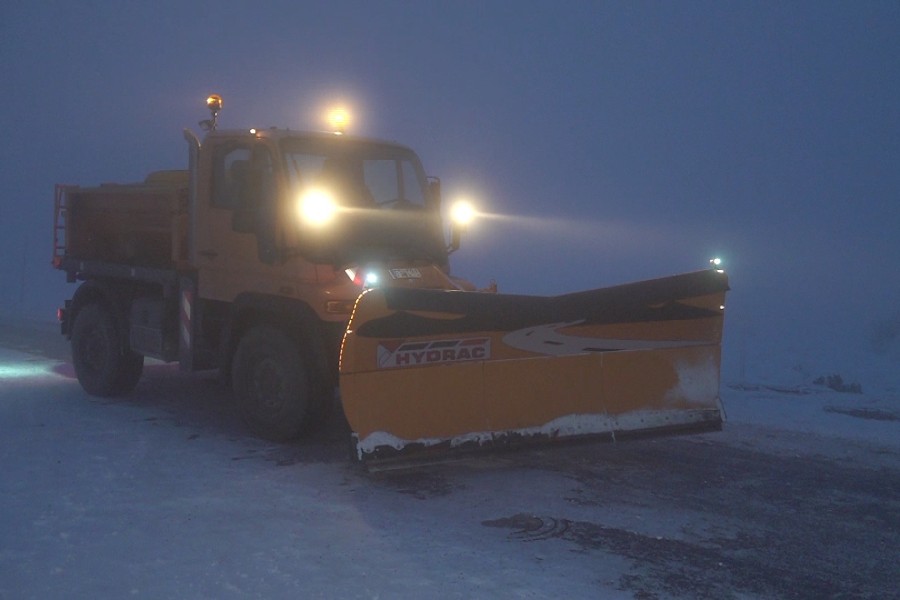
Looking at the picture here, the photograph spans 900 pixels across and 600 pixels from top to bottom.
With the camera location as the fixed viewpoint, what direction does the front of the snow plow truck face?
facing the viewer and to the right of the viewer
